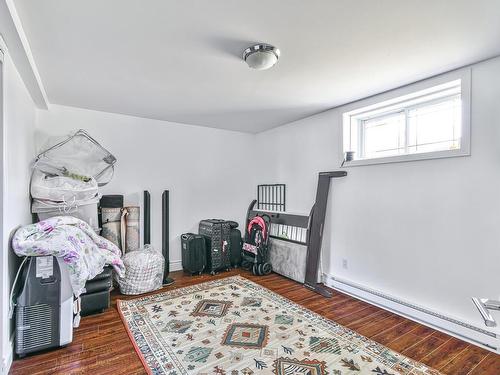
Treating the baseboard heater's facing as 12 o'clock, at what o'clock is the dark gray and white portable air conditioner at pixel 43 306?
The dark gray and white portable air conditioner is roughly at 12 o'clock from the baseboard heater.

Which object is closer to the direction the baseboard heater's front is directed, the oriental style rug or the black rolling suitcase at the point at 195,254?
the oriental style rug

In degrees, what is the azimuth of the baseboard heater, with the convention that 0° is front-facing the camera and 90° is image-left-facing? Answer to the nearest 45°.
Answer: approximately 45°

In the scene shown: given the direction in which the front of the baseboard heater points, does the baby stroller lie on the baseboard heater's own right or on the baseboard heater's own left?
on the baseboard heater's own right

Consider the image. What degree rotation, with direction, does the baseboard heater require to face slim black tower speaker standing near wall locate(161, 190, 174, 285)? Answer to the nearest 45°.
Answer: approximately 45° to its right

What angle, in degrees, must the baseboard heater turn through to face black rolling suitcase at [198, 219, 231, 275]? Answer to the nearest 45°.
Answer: approximately 45° to its right

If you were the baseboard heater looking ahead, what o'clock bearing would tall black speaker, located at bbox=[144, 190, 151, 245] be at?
The tall black speaker is roughly at 1 o'clock from the baseboard heater.

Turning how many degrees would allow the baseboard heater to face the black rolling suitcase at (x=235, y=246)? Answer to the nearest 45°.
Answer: approximately 45° to its right

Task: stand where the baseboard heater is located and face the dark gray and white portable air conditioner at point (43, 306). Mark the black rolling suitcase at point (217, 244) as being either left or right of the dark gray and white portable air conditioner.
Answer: right
